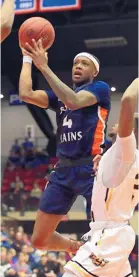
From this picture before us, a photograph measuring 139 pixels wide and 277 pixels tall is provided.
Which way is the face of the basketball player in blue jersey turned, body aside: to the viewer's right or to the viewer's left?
to the viewer's left

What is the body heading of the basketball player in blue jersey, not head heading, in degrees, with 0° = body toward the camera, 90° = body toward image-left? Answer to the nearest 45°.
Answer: approximately 45°

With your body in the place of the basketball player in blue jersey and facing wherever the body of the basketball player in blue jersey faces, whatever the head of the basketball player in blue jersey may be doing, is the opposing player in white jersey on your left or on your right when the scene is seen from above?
on your left
